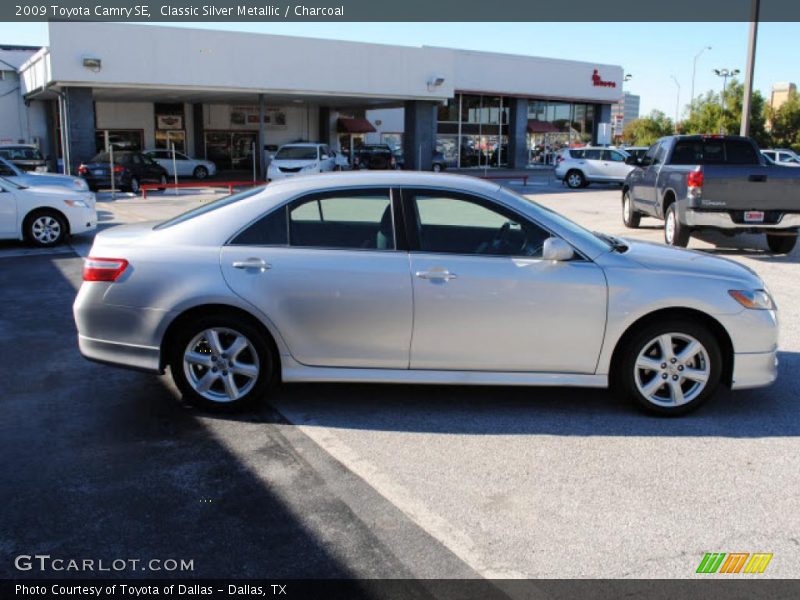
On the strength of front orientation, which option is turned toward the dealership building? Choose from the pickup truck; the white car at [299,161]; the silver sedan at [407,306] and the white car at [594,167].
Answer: the pickup truck

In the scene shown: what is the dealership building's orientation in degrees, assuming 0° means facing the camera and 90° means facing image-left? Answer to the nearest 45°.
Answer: approximately 315°

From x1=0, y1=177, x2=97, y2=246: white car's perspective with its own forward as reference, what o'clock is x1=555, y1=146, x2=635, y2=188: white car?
x1=555, y1=146, x2=635, y2=188: white car is roughly at 11 o'clock from x1=0, y1=177, x2=97, y2=246: white car.

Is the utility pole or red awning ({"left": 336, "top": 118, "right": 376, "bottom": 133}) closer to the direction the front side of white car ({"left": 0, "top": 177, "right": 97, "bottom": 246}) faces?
the utility pole

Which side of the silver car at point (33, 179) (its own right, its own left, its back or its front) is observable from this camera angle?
right

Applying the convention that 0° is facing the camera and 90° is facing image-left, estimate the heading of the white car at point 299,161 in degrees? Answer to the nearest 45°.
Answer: approximately 45°

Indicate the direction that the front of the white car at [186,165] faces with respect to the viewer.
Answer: facing to the right of the viewer

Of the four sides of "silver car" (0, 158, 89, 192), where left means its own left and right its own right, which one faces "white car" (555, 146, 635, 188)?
front

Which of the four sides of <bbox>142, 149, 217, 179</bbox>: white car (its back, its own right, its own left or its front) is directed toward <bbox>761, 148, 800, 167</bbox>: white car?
front

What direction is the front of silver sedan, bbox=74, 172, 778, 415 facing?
to the viewer's right
